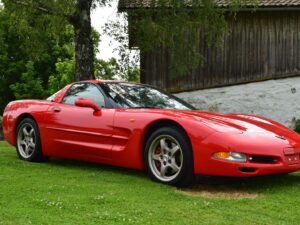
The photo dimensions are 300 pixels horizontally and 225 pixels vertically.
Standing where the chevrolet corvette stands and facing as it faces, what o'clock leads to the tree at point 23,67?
The tree is roughly at 7 o'clock from the chevrolet corvette.

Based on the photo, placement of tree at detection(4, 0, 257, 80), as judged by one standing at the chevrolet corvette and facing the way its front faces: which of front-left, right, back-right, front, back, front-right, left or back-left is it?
back-left

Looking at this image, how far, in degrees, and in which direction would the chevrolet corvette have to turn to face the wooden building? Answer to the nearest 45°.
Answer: approximately 135° to its left

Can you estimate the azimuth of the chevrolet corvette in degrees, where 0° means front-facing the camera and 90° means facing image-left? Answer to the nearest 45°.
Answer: approximately 315°

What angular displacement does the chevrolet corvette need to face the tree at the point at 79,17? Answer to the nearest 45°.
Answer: approximately 135° to its left
